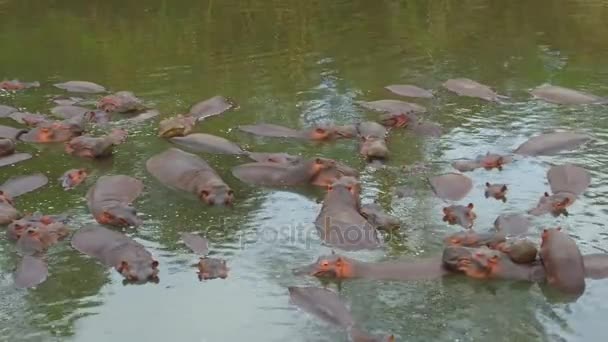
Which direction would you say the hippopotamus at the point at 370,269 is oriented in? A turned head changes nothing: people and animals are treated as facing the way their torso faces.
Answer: to the viewer's left

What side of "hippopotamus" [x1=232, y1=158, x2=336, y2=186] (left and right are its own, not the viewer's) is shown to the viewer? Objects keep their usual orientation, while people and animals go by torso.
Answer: right

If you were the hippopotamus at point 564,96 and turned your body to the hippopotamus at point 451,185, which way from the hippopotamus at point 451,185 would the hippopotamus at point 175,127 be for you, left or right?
right

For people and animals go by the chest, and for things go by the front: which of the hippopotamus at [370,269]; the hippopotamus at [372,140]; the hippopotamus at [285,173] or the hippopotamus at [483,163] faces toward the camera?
the hippopotamus at [372,140]

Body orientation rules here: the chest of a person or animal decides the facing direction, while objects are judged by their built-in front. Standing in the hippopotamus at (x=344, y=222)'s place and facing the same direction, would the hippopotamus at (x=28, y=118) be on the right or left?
on its left

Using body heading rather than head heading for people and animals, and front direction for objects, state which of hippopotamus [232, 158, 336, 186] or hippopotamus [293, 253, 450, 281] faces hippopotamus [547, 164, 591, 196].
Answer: hippopotamus [232, 158, 336, 186]

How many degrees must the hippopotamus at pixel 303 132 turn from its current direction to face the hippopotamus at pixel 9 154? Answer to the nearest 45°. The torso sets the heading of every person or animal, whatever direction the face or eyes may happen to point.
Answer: approximately 180°

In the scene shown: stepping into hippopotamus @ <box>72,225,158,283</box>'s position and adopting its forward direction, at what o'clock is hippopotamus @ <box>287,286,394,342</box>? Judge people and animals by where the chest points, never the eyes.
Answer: hippopotamus @ <box>287,286,394,342</box> is roughly at 12 o'clock from hippopotamus @ <box>72,225,158,283</box>.

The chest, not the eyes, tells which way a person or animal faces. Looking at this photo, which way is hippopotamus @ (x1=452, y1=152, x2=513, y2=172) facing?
to the viewer's right
